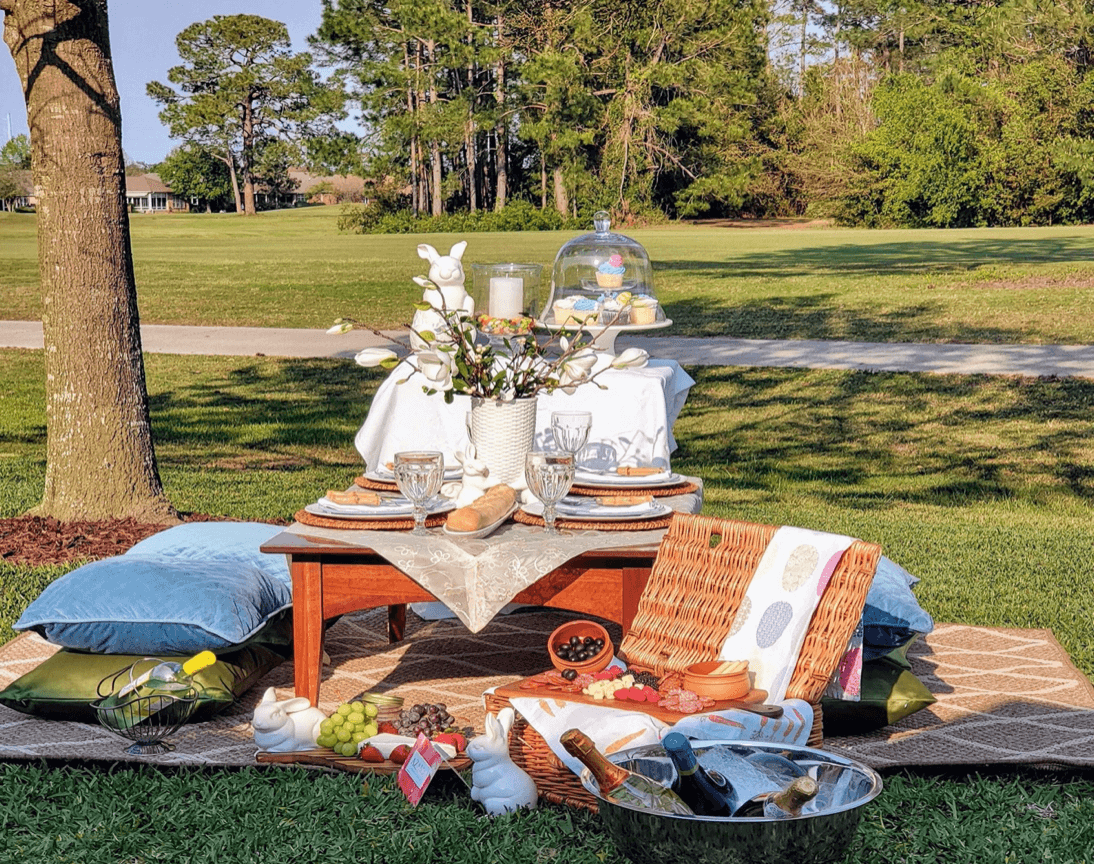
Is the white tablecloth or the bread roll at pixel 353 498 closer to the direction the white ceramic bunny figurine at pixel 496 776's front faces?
the bread roll

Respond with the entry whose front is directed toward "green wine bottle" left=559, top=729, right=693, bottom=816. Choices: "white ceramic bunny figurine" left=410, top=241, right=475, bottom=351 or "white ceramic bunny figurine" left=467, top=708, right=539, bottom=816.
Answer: "white ceramic bunny figurine" left=410, top=241, right=475, bottom=351

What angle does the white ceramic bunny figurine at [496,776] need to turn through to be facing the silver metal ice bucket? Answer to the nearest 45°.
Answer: approximately 135° to its left

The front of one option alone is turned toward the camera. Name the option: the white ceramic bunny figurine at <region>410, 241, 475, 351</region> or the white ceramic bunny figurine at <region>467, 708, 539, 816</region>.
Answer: the white ceramic bunny figurine at <region>410, 241, 475, 351</region>

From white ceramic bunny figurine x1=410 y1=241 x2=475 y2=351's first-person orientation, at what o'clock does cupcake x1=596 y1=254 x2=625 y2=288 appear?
The cupcake is roughly at 9 o'clock from the white ceramic bunny figurine.

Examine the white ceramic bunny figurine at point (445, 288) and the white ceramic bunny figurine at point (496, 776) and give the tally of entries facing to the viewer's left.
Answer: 1

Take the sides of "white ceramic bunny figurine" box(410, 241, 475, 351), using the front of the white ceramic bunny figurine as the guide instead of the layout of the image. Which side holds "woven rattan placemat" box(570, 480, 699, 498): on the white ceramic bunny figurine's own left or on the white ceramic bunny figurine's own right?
on the white ceramic bunny figurine's own left

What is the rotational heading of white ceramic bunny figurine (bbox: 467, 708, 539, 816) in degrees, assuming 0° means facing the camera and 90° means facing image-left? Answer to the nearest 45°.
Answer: approximately 90°

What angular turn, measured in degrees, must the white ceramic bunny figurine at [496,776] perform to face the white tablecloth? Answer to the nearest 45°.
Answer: approximately 90° to its right

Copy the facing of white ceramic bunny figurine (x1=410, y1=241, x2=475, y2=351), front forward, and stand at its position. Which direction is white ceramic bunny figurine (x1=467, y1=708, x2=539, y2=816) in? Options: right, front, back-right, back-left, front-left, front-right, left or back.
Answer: front

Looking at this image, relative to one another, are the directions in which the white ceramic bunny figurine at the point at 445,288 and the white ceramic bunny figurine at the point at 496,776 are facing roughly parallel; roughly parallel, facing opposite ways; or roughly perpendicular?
roughly perpendicular

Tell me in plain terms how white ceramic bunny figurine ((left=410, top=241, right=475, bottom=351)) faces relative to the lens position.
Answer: facing the viewer

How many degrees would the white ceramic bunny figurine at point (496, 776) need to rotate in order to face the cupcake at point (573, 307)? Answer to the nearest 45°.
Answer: approximately 90° to its right
